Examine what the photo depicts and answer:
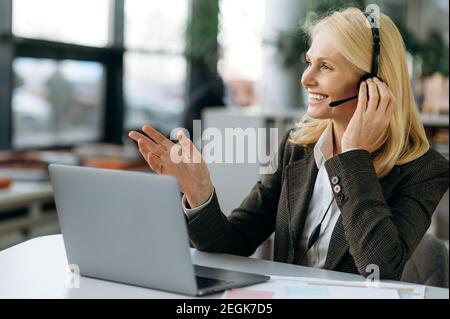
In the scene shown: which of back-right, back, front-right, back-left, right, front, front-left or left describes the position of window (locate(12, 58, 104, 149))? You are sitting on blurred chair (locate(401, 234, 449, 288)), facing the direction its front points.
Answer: right

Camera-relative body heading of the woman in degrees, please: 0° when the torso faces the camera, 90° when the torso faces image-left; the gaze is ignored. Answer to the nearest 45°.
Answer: approximately 45°

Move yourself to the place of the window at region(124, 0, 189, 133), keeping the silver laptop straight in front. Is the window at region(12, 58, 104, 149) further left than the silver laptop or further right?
right

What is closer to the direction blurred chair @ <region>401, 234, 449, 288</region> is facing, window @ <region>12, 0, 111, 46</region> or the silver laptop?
the silver laptop

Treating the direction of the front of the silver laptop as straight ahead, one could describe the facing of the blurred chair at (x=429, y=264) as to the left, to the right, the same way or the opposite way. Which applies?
the opposite way

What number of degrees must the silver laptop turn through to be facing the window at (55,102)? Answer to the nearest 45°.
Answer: approximately 45° to its left

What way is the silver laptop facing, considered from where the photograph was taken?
facing away from the viewer and to the right of the viewer

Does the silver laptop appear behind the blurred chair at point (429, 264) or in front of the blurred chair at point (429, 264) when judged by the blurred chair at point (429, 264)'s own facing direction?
in front

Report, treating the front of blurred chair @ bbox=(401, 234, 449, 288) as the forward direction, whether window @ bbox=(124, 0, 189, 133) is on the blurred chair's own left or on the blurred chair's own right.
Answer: on the blurred chair's own right

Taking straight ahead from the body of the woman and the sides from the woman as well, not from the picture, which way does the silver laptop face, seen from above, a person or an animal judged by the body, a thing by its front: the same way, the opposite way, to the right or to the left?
the opposite way

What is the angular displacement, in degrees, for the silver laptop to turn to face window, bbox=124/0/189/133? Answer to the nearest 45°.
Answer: approximately 45° to its left

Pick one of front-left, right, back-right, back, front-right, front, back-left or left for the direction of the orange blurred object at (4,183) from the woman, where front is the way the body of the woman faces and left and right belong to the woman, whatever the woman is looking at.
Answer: right

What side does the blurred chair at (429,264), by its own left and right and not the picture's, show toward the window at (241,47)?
right

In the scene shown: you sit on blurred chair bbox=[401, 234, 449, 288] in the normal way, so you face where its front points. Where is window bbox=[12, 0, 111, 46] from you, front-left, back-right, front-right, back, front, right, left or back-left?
right

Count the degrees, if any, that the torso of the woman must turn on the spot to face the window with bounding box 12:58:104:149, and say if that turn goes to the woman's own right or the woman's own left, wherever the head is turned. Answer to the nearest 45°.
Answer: approximately 90° to the woman's own right

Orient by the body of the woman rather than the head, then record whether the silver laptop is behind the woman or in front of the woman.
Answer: in front

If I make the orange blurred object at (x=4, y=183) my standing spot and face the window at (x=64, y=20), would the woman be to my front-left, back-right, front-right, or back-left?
back-right
